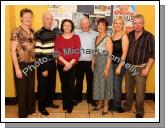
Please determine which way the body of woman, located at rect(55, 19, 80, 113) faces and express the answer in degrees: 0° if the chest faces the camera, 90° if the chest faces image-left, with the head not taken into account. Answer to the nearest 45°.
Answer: approximately 0°

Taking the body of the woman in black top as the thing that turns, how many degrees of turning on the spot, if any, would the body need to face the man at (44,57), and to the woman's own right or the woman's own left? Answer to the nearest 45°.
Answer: approximately 45° to the woman's own right

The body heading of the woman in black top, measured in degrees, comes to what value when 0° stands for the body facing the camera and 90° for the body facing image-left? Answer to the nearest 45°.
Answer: approximately 45°

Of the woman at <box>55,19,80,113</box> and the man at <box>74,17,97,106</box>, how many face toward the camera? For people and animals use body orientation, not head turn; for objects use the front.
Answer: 2

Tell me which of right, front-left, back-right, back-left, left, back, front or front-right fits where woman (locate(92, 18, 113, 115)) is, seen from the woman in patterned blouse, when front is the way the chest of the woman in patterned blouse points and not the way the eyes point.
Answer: front-left
